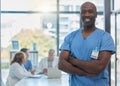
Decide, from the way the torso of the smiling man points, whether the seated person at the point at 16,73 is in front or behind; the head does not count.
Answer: behind

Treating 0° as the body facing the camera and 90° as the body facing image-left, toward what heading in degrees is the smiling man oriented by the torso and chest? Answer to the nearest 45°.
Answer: approximately 0°

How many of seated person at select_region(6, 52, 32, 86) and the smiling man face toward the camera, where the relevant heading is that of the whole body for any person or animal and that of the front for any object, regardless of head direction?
1

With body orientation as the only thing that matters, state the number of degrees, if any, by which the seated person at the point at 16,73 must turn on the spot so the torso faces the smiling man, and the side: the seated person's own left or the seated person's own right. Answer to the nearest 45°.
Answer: approximately 90° to the seated person's own right
